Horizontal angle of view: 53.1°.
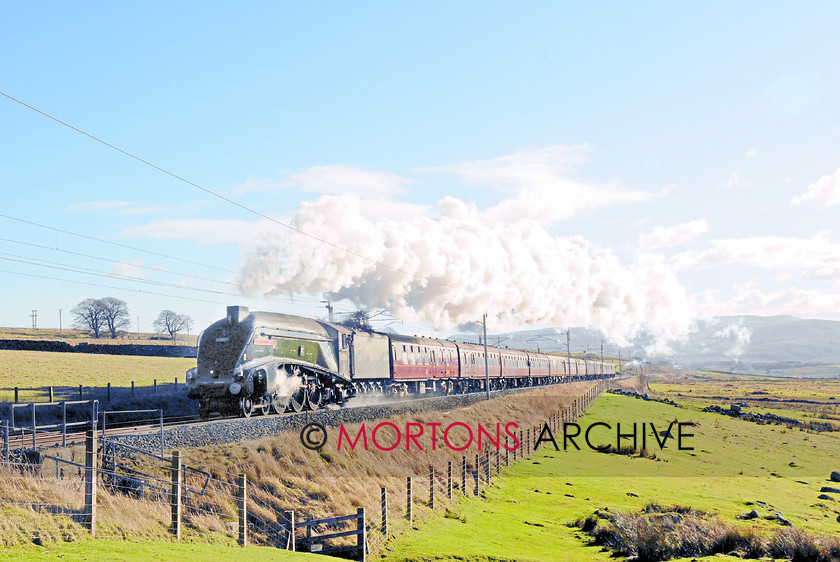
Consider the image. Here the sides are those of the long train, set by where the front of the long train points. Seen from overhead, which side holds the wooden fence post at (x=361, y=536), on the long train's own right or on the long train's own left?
on the long train's own left

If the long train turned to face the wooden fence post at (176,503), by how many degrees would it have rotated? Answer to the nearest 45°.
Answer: approximately 45° to its left

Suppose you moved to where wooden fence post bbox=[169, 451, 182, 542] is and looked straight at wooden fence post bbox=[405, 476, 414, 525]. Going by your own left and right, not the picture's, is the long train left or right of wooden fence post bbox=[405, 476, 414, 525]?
left

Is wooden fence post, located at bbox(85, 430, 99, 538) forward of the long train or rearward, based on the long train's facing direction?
forward

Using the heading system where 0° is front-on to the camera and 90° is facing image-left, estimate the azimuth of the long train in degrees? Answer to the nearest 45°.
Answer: approximately 45°

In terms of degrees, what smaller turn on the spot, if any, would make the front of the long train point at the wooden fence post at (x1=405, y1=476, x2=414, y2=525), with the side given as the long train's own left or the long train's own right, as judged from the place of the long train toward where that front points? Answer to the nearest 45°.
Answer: approximately 90° to the long train's own left

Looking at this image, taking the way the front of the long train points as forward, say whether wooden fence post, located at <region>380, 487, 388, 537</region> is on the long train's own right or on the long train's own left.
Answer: on the long train's own left
